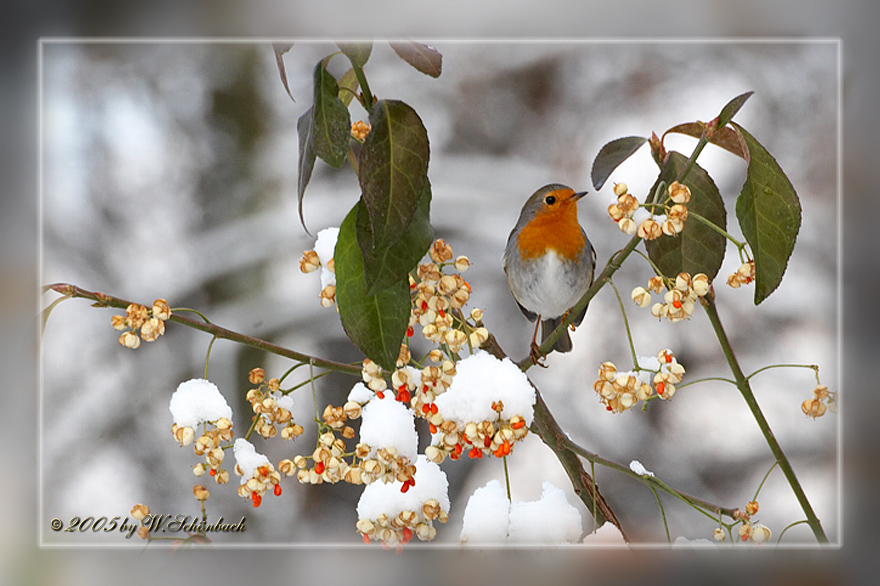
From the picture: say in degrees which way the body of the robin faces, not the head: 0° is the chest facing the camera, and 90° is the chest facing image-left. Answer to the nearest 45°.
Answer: approximately 0°
